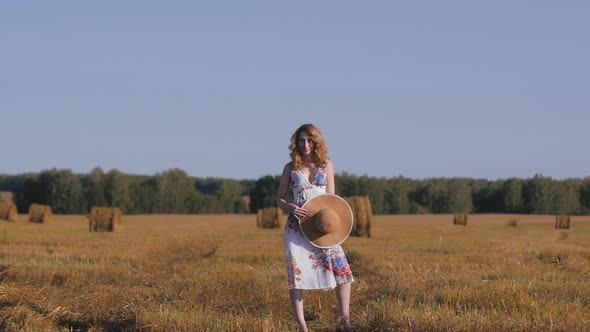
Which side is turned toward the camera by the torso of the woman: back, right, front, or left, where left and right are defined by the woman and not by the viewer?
front

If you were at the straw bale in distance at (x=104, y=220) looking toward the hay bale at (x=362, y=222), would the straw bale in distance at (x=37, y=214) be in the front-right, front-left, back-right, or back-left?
back-left

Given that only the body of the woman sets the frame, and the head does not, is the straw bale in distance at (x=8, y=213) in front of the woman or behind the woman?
behind

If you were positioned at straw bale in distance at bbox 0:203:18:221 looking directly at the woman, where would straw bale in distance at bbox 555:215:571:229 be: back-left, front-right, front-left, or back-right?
front-left

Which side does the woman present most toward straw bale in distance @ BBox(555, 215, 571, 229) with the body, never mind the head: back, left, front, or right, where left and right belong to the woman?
back

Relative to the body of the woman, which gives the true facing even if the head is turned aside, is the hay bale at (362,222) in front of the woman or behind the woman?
behind

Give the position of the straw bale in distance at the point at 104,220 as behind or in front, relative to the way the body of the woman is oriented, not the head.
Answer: behind

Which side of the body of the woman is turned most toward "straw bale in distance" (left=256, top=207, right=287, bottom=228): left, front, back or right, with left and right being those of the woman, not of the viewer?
back

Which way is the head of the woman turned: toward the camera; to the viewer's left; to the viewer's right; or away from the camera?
toward the camera

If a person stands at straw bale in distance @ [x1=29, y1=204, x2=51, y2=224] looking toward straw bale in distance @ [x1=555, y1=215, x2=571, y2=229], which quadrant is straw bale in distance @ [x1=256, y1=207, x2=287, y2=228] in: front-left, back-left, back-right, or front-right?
front-right
